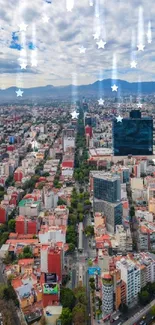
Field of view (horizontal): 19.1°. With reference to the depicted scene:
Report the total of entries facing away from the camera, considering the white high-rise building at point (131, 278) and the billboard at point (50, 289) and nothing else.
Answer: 0

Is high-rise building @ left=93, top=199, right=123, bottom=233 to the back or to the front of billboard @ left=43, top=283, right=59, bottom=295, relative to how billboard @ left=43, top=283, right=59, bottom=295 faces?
to the back

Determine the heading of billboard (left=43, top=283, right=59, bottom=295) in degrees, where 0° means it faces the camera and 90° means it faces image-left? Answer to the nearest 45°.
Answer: approximately 0°

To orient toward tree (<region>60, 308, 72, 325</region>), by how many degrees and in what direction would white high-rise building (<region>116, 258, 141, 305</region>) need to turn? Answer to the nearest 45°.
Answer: approximately 90° to its right

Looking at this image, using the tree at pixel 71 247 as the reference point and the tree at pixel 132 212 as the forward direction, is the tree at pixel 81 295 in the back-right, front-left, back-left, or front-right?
back-right

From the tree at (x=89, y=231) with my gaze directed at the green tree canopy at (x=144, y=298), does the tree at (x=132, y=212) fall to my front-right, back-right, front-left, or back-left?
back-left

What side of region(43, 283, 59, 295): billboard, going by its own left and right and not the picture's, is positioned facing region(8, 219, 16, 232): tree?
back

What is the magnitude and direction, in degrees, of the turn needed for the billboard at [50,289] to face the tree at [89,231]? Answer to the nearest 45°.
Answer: approximately 180°
